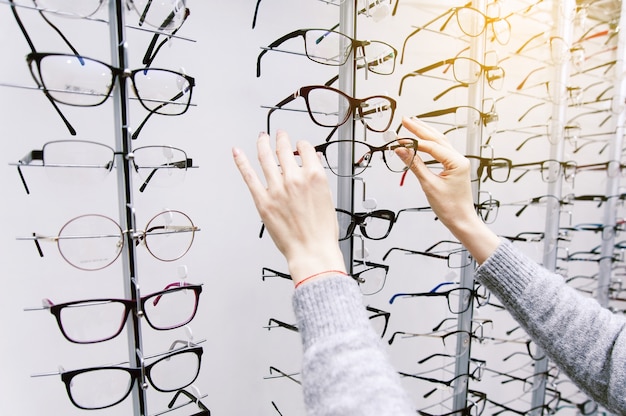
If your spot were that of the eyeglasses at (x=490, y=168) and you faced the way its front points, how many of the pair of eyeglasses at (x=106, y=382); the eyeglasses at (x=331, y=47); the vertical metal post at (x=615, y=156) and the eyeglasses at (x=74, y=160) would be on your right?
3

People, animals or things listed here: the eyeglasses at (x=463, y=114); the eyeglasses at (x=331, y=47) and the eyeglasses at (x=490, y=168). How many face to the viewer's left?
0

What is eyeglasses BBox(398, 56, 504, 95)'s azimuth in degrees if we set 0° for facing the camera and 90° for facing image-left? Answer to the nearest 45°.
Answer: approximately 315°

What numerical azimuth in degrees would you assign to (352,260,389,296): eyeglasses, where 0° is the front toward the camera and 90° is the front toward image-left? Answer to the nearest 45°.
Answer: approximately 315°

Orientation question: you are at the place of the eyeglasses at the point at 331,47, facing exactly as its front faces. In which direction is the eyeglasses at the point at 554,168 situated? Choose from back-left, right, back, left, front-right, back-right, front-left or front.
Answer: left

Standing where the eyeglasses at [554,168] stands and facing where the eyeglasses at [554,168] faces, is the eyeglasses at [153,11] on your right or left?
on your right

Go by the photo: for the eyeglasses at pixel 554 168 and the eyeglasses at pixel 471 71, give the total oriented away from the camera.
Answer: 0

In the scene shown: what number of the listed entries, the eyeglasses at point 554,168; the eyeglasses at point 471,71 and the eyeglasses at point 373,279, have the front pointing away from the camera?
0

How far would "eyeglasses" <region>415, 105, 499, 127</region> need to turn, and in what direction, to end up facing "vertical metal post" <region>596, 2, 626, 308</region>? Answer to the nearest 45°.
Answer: approximately 90° to its left

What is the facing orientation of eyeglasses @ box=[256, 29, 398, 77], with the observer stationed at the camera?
facing the viewer and to the right of the viewer

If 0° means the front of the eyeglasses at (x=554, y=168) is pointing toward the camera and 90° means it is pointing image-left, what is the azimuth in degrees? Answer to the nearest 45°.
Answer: approximately 315°

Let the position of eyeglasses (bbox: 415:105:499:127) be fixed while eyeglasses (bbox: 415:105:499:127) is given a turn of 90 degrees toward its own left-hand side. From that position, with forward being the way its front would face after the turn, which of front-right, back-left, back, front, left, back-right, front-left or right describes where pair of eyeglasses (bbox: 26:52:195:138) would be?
back
